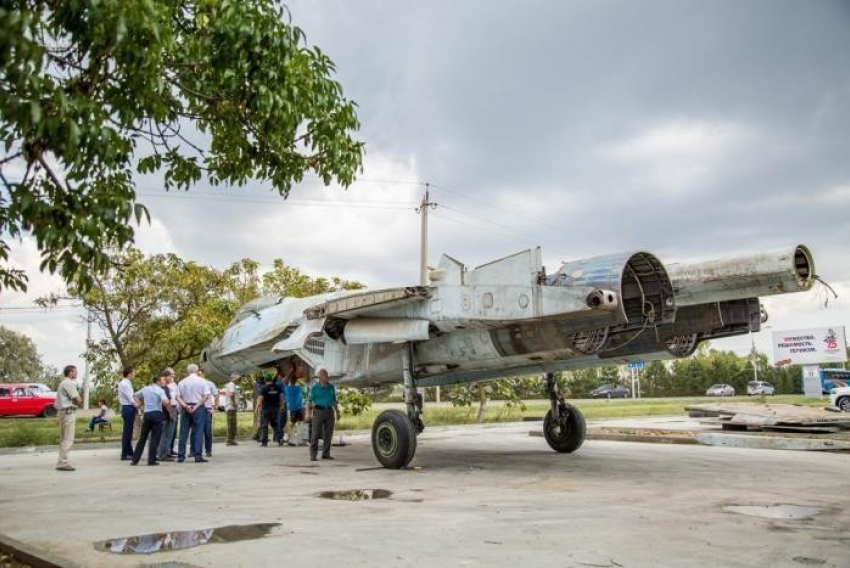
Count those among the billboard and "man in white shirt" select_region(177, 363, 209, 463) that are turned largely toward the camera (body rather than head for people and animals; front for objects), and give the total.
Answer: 1

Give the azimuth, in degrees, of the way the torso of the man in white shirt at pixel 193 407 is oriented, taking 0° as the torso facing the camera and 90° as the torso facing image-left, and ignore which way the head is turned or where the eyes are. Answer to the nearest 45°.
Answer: approximately 180°

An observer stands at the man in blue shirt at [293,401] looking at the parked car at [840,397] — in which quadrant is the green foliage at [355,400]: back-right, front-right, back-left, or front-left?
front-left

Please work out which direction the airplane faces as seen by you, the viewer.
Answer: facing away from the viewer and to the left of the viewer

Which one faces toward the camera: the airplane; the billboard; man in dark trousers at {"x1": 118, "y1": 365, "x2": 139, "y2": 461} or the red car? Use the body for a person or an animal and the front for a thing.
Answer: the billboard

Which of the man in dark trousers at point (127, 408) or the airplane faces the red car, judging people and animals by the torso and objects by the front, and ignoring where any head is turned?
the airplane

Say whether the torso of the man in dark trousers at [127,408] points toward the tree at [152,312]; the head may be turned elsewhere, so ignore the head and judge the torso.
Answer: no

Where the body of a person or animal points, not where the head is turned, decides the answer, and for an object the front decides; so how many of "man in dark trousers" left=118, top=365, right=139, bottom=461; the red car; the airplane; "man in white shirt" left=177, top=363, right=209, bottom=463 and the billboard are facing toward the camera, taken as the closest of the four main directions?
1

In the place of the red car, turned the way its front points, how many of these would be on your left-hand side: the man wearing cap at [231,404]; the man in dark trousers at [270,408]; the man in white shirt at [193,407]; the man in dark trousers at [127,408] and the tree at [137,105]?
0

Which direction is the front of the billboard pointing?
toward the camera

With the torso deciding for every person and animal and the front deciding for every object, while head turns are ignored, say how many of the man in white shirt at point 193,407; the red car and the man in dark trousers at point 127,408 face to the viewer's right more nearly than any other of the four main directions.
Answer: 2

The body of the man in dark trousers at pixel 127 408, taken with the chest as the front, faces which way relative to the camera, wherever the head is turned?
to the viewer's right
